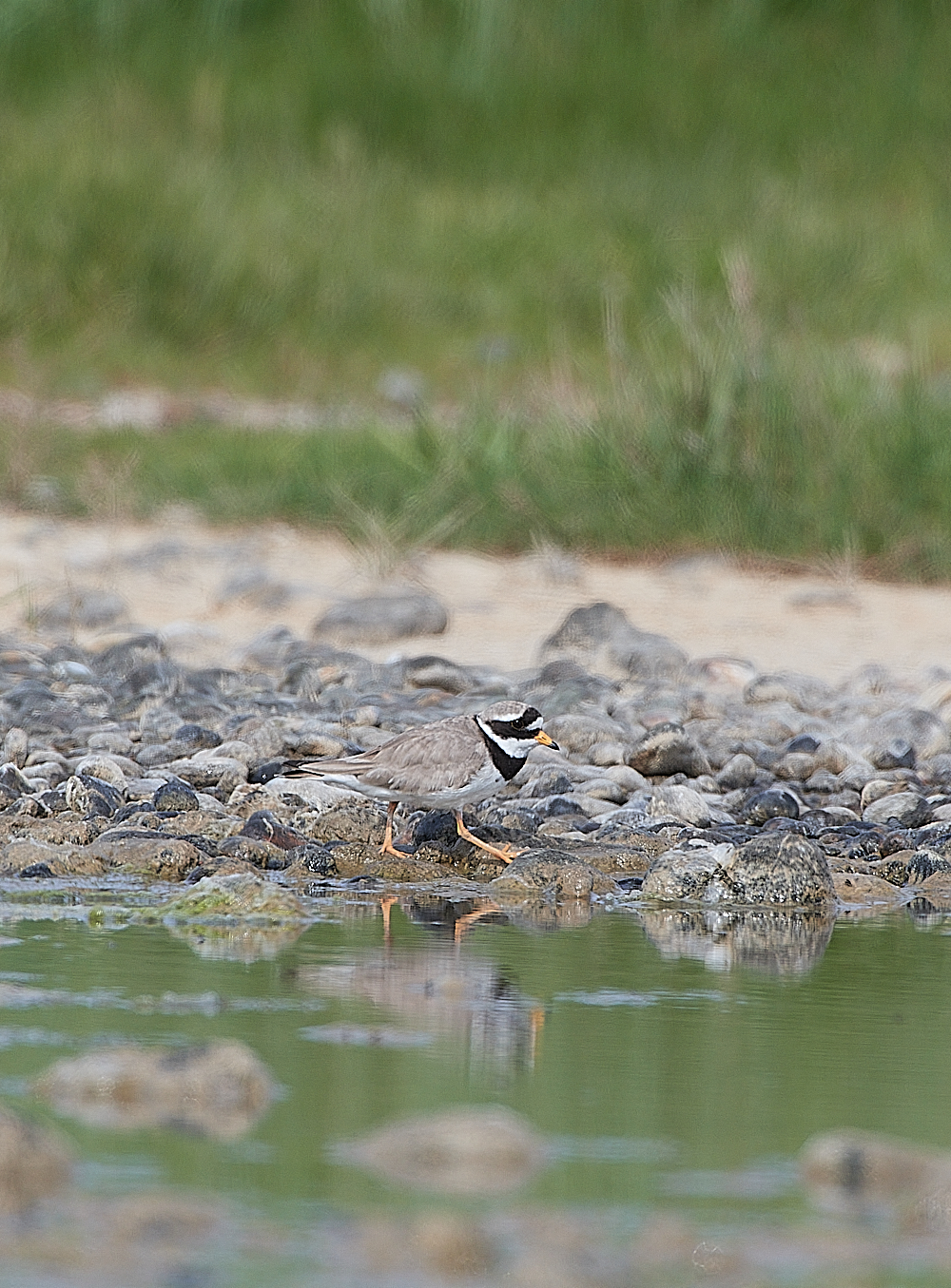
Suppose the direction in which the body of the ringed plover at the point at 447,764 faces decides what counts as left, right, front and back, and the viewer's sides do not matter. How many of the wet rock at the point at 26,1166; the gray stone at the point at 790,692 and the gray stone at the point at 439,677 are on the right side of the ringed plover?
1

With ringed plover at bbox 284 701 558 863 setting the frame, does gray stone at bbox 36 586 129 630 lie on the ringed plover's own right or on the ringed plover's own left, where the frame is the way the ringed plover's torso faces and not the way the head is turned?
on the ringed plover's own left

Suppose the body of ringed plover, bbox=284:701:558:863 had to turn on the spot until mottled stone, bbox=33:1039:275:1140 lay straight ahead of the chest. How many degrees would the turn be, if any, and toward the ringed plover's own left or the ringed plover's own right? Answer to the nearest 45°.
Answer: approximately 90° to the ringed plover's own right

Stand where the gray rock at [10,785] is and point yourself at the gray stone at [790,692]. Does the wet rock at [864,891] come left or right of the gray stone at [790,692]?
right

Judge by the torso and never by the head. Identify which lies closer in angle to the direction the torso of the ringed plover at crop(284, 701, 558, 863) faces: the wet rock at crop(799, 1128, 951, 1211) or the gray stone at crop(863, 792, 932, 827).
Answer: the gray stone

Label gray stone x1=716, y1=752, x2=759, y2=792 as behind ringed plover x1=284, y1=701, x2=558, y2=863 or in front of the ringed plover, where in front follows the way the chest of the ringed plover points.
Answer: in front

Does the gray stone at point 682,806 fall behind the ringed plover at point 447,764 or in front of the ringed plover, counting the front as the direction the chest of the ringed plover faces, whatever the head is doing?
in front

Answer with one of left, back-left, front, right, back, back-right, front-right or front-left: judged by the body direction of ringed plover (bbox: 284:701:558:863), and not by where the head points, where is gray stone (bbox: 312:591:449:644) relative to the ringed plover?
left

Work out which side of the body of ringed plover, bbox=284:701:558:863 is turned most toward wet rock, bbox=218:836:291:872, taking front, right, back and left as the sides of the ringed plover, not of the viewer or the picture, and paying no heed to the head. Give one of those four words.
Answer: back

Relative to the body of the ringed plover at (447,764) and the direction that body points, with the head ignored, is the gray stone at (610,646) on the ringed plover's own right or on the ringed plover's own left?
on the ringed plover's own left

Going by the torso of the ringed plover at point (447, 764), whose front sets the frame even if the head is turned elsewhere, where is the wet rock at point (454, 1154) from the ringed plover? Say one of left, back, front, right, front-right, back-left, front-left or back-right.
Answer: right

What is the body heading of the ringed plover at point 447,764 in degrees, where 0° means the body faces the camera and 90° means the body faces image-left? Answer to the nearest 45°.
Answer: approximately 270°

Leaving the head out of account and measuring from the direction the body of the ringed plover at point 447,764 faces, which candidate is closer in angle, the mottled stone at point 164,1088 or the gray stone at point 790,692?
the gray stone

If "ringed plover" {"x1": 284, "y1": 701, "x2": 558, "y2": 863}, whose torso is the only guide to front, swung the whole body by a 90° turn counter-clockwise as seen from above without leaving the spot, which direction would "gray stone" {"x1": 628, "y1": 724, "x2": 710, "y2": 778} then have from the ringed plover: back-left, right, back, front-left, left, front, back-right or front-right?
front-right

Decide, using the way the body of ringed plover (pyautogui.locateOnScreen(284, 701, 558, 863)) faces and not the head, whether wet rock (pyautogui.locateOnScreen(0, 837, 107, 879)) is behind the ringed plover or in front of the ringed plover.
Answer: behind
